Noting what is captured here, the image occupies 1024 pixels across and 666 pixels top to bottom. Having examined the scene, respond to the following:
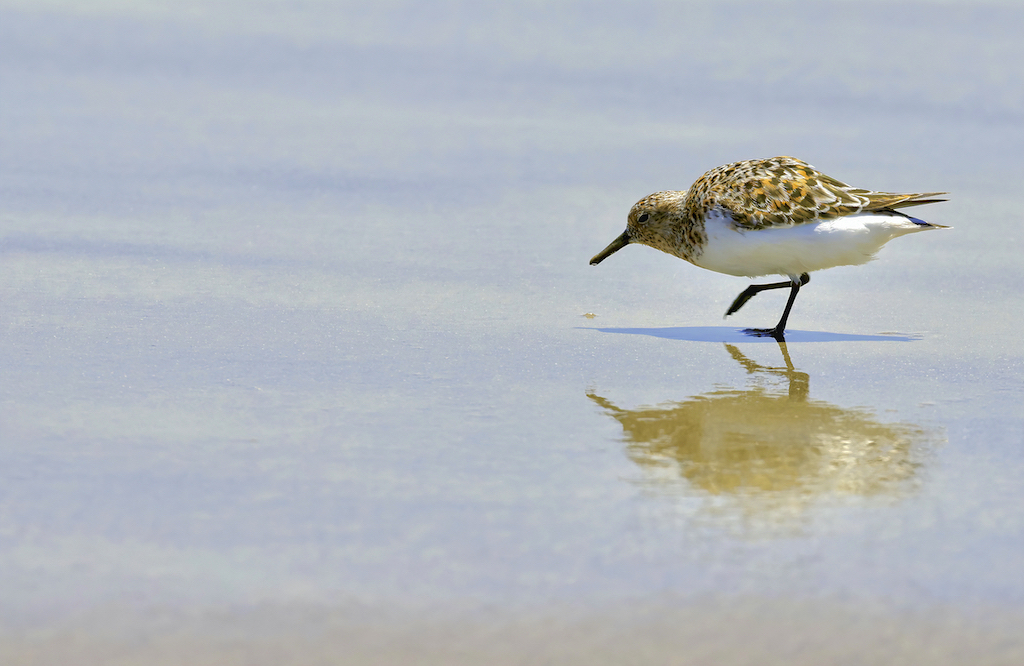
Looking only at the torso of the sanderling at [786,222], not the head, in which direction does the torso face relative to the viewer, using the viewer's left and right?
facing to the left of the viewer
